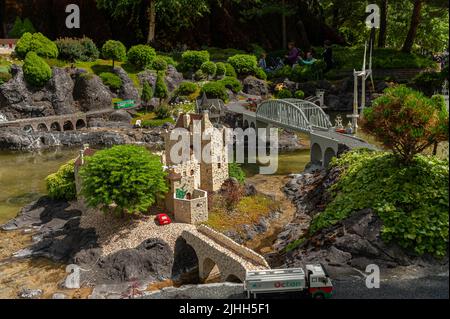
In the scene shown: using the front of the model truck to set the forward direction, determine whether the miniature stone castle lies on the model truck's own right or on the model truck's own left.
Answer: on the model truck's own left

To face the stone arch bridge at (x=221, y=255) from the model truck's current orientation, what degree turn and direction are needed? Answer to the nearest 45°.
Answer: approximately 135° to its left

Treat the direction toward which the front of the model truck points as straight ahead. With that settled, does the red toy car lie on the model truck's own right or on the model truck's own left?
on the model truck's own left

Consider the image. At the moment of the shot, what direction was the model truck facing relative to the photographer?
facing to the right of the viewer

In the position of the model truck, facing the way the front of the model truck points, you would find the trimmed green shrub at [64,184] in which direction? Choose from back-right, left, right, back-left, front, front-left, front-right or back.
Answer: back-left

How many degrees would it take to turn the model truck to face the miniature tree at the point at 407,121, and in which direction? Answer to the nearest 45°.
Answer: approximately 45° to its left

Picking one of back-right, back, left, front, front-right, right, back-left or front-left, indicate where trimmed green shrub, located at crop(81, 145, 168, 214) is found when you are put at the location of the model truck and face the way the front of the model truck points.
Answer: back-left

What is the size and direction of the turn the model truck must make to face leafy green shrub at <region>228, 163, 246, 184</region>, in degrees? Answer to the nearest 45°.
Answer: approximately 90° to its left
